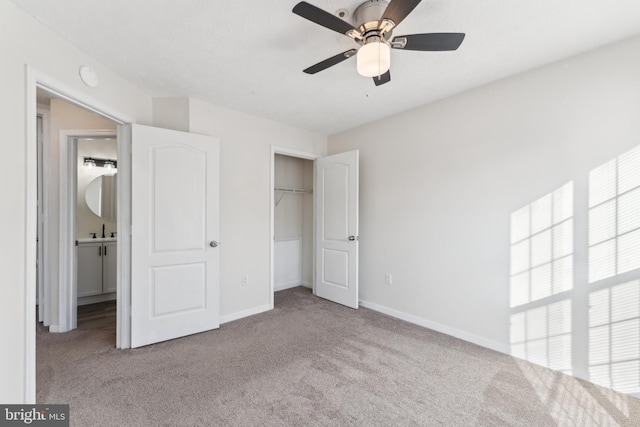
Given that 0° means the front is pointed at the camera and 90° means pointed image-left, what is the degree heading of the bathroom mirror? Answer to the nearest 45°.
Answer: approximately 0°

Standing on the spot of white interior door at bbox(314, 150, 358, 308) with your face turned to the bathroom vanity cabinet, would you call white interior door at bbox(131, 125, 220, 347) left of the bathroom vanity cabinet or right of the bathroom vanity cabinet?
left

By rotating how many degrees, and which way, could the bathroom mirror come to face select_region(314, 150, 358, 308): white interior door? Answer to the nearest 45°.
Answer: approximately 45° to its left

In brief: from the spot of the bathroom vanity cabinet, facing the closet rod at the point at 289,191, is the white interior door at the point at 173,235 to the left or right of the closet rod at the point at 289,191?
right

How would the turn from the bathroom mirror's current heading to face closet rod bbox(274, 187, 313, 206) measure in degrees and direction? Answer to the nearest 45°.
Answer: approximately 45° to its left

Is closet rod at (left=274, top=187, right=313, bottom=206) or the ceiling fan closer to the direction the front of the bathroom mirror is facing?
the ceiling fan
